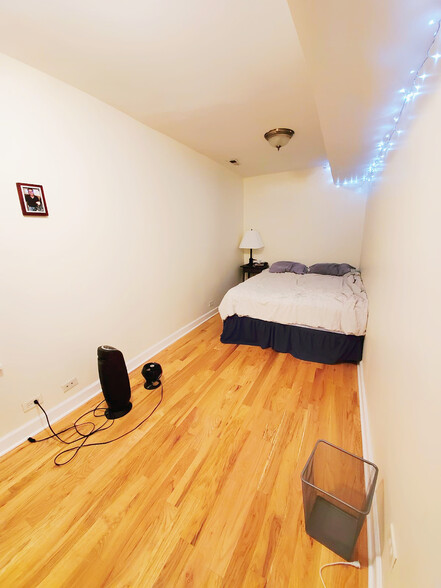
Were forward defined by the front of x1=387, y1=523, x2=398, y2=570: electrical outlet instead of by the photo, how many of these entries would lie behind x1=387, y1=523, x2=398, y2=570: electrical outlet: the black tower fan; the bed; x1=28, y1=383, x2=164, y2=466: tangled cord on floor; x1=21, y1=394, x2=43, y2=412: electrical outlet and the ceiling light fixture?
0

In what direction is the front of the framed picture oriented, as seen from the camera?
facing the viewer and to the right of the viewer

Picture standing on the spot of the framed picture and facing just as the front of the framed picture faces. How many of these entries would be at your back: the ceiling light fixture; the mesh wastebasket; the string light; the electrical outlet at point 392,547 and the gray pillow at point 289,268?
0

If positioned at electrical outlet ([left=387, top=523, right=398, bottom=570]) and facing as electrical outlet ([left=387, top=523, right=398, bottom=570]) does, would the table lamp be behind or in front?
in front

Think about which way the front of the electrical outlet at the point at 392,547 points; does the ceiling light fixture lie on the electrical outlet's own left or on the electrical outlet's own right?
on the electrical outlet's own right

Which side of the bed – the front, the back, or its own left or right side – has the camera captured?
front

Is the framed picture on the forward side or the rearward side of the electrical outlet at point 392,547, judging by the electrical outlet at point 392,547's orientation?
on the forward side

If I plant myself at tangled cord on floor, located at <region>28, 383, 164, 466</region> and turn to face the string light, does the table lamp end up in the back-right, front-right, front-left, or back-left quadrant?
front-left

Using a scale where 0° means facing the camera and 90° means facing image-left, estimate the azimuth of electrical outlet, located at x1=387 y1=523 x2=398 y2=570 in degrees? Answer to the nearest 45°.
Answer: approximately 90°

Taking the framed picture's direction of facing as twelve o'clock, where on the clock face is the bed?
The bed is roughly at 11 o'clock from the framed picture.

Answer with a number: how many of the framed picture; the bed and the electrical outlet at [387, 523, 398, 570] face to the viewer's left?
1

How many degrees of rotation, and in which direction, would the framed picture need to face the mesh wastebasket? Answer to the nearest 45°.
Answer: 0° — it already faces it

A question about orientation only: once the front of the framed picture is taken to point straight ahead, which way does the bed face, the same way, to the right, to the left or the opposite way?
to the right

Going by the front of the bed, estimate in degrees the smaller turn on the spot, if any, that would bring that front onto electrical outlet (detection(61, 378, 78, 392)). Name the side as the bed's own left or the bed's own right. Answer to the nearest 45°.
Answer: approximately 45° to the bed's own right

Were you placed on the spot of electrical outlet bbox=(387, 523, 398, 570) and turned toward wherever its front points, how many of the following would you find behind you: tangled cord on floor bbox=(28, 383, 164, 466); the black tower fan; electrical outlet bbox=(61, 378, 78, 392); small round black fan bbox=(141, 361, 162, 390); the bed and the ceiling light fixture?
0

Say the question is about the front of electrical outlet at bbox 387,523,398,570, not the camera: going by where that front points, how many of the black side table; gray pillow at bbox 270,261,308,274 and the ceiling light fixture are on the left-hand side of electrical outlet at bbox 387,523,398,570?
0
